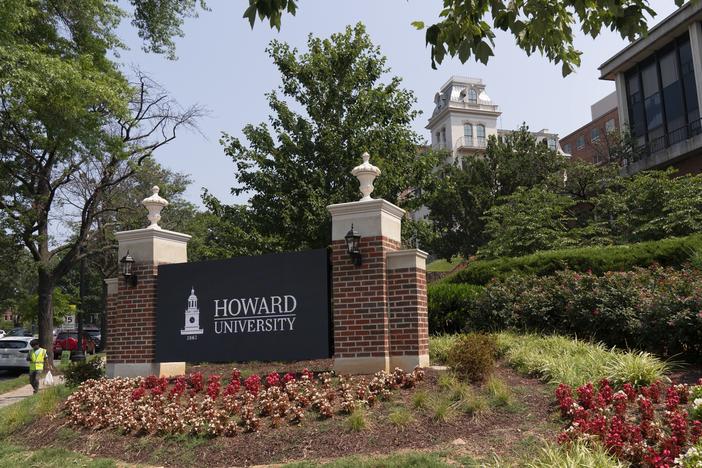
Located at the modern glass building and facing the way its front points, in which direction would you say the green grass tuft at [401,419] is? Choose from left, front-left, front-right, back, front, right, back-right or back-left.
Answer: front-left

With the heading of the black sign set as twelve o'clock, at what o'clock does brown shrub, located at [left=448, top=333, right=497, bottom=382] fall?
The brown shrub is roughly at 9 o'clock from the black sign.

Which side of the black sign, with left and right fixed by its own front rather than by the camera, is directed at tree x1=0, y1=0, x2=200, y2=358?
right

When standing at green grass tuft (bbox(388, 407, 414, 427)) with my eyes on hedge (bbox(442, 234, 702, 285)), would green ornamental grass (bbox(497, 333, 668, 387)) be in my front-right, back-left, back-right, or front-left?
front-right

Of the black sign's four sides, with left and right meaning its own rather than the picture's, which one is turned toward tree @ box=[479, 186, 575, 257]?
back

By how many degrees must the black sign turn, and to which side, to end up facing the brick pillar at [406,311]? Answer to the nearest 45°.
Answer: approximately 90° to its left

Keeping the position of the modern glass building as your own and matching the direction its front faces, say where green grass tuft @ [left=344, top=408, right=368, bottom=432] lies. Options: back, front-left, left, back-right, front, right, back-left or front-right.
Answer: front-left

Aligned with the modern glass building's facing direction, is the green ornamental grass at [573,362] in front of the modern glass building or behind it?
in front

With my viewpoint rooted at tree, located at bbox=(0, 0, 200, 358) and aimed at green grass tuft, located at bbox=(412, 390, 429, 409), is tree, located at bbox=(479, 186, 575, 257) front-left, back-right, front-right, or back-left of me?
front-left

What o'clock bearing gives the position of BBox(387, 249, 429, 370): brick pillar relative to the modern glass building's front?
The brick pillar is roughly at 11 o'clock from the modern glass building.

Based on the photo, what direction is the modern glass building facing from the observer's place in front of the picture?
facing the viewer and to the left of the viewer

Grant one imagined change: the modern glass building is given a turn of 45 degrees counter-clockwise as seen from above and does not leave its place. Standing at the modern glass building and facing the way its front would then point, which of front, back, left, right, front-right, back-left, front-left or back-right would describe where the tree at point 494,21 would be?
front

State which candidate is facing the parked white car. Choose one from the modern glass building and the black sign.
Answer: the modern glass building

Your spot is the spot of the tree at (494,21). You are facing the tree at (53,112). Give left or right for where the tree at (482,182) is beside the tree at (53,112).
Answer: right

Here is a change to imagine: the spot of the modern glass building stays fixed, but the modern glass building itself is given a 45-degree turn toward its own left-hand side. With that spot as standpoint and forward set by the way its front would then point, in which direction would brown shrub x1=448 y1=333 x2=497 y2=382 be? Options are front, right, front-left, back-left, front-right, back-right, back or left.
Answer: front

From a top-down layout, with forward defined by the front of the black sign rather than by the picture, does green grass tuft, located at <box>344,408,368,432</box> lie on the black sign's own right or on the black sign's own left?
on the black sign's own left

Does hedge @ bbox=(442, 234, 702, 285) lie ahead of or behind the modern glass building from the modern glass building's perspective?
ahead

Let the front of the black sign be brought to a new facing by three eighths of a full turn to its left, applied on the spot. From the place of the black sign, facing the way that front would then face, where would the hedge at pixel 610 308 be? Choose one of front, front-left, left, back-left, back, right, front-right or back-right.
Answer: front
